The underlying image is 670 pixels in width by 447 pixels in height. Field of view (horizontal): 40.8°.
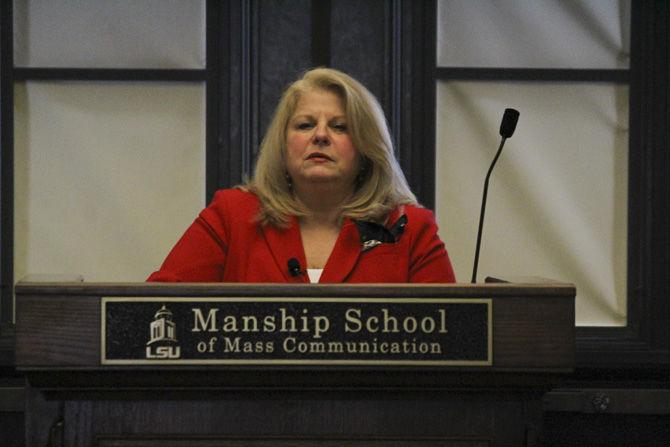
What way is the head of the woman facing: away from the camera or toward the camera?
toward the camera

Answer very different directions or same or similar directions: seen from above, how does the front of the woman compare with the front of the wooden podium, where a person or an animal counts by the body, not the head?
same or similar directions

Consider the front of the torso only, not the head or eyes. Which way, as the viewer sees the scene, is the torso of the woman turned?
toward the camera

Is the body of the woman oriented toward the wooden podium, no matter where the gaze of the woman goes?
yes

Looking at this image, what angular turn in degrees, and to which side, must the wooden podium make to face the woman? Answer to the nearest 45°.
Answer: approximately 180°

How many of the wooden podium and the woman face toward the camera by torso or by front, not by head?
2
